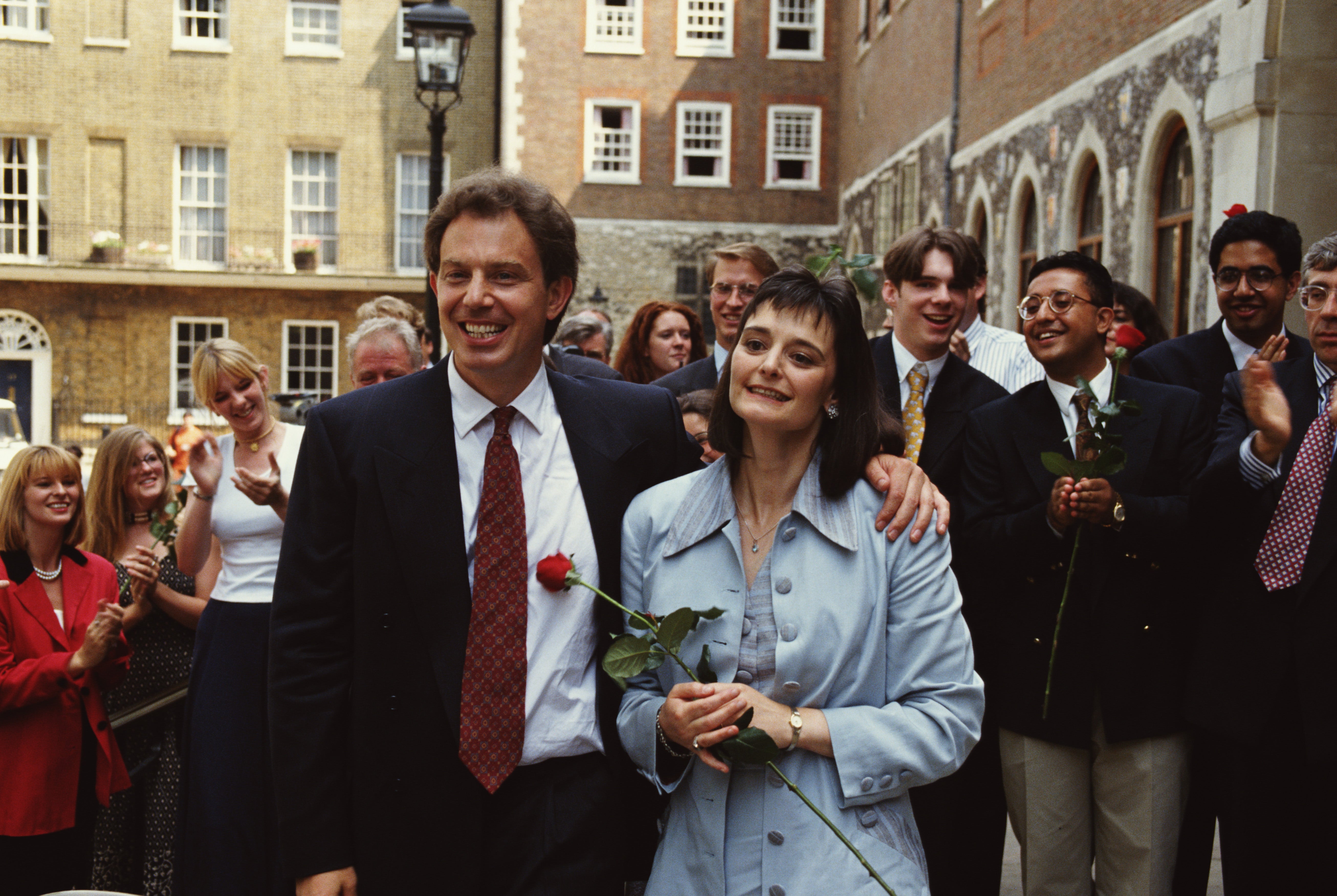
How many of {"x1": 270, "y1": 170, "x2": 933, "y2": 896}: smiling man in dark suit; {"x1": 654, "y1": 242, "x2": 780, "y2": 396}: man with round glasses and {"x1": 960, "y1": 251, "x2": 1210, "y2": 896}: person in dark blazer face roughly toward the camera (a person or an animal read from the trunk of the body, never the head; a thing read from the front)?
3

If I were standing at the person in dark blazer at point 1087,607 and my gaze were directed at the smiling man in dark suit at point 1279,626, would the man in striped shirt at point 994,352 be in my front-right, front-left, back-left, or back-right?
back-left

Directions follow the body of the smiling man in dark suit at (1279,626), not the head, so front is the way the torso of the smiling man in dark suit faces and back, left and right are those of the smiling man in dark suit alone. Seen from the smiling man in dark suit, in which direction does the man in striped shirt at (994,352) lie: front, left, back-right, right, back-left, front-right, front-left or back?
right

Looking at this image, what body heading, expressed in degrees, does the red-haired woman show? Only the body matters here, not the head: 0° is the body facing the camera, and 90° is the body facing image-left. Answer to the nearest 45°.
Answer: approximately 315°

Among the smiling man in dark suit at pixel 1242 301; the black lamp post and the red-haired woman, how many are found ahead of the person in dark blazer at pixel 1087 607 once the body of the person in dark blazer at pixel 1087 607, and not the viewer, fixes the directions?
0

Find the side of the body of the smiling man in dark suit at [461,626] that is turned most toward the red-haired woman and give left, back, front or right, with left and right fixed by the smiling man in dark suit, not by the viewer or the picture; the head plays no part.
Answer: back

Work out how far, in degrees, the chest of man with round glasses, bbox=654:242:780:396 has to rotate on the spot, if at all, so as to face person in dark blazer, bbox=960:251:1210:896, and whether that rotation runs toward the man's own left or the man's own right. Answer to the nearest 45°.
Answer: approximately 45° to the man's own left

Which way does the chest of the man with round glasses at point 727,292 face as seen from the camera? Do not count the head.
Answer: toward the camera

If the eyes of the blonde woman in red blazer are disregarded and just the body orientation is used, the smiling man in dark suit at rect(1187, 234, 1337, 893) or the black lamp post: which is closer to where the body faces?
the smiling man in dark suit

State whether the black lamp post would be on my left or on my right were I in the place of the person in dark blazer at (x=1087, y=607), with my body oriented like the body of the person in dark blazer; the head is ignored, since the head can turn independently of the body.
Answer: on my right

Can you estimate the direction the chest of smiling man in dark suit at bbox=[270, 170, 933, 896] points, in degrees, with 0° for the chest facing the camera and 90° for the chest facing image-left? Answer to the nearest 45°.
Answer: approximately 0°

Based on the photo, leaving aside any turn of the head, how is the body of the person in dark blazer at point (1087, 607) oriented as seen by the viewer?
toward the camera
